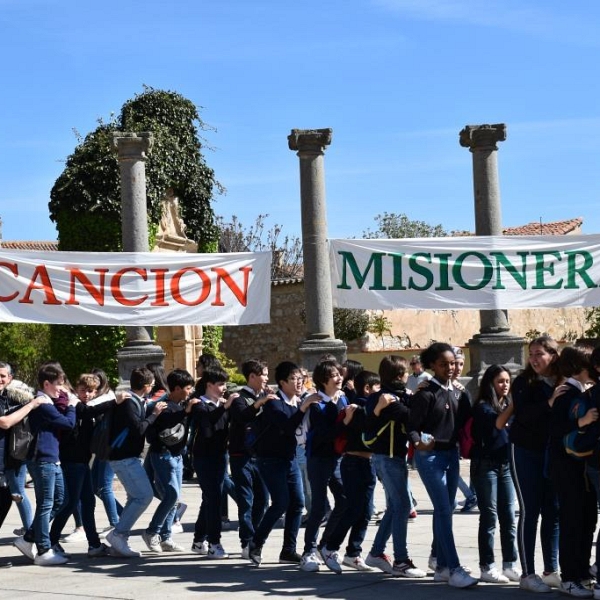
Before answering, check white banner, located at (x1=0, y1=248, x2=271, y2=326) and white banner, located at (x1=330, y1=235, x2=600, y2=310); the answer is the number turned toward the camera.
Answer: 2

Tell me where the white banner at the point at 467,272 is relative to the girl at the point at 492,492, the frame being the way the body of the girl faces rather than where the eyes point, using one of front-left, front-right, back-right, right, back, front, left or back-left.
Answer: back-left

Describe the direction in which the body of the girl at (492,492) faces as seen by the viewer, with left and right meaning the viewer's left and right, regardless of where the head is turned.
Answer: facing the viewer and to the right of the viewer

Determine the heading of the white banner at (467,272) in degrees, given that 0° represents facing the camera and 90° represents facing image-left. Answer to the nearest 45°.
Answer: approximately 0°

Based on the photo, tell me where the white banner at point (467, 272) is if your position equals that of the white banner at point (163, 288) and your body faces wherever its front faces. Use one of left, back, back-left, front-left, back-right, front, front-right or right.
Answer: left

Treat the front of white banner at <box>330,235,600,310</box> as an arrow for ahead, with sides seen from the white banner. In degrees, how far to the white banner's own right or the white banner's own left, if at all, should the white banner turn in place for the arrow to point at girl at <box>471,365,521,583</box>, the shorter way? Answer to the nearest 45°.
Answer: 0° — it already faces them

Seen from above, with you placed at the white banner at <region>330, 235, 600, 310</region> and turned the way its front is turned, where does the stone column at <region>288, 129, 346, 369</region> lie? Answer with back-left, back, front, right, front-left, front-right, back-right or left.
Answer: back-right

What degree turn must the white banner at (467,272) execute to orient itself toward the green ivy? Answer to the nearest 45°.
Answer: approximately 135° to its right

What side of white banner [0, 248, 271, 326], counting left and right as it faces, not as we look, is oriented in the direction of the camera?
front

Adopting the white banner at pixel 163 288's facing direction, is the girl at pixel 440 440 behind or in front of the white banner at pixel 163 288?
in front
